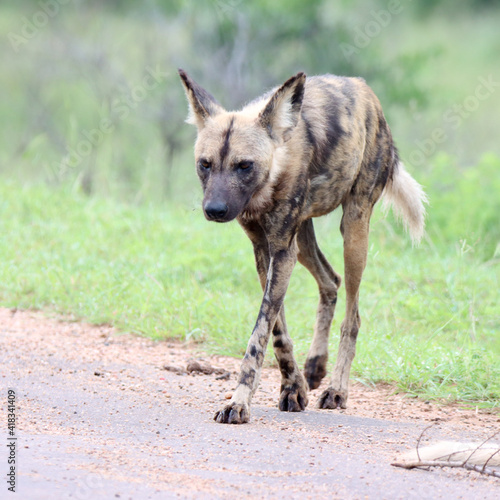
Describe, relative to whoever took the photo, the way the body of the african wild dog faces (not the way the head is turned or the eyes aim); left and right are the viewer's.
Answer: facing the viewer and to the left of the viewer

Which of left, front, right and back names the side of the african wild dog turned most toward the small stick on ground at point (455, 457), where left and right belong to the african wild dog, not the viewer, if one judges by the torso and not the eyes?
left
